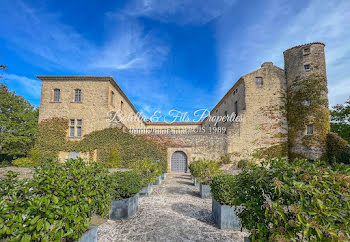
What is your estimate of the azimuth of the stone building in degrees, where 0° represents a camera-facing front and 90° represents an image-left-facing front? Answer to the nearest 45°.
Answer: approximately 0°

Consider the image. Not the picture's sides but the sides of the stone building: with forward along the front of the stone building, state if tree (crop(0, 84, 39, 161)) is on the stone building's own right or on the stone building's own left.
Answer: on the stone building's own right

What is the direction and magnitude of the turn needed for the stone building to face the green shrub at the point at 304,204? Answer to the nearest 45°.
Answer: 0° — it already faces it

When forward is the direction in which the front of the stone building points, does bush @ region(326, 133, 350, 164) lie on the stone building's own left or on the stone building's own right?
on the stone building's own left

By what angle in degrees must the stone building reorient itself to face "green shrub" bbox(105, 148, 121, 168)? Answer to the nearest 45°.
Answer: approximately 90° to its right

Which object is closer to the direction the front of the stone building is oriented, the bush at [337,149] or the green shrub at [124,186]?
the green shrub
